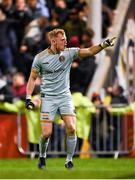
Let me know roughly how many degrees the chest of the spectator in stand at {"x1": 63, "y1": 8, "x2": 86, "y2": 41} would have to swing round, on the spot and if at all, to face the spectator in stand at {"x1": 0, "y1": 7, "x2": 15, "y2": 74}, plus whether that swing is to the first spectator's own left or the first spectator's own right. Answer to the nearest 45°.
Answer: approximately 90° to the first spectator's own right

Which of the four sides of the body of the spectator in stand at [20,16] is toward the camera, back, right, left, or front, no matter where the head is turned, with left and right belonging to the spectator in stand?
front

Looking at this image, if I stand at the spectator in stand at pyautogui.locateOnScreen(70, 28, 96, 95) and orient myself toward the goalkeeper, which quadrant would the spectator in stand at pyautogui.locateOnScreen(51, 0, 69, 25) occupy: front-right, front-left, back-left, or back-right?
back-right

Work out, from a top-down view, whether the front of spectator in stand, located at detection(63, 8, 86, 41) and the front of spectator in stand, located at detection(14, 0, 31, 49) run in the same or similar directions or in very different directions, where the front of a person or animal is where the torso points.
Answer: same or similar directions

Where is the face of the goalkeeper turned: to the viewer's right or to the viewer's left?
to the viewer's right

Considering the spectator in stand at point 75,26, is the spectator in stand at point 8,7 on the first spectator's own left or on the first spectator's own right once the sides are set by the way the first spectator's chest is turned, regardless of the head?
on the first spectator's own right

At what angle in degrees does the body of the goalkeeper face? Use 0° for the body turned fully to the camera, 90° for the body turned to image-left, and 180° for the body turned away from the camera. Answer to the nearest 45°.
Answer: approximately 315°

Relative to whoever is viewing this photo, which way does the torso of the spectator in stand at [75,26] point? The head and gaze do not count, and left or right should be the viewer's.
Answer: facing the viewer
